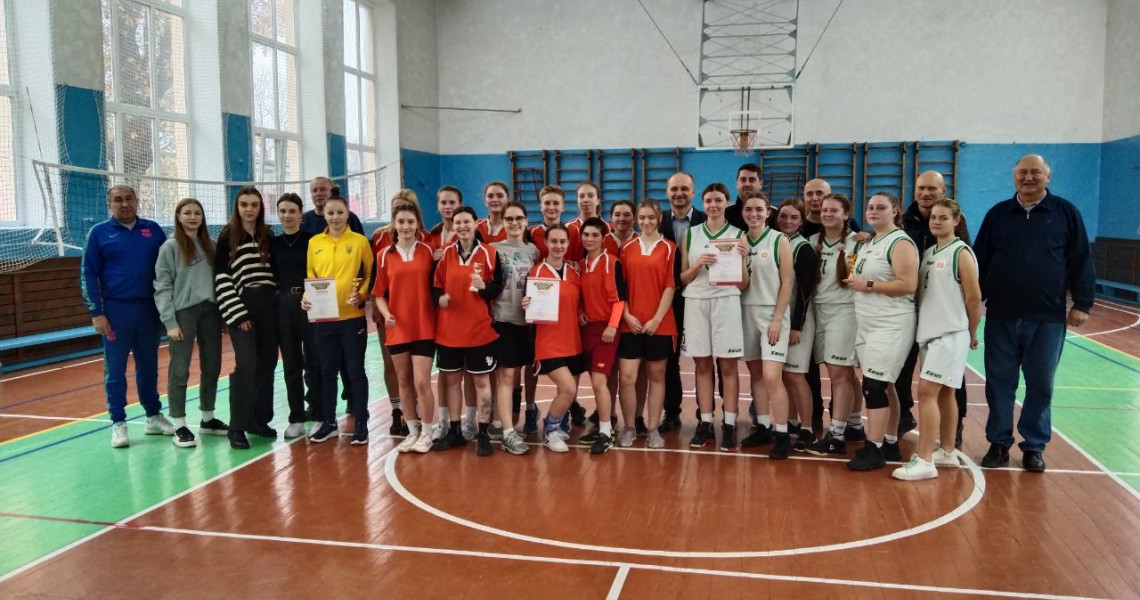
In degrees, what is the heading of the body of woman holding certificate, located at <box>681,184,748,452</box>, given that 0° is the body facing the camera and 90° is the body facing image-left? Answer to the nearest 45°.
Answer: approximately 0°

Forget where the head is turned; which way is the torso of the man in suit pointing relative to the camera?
toward the camera

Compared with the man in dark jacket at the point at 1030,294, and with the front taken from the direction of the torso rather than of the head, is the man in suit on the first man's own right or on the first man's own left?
on the first man's own right

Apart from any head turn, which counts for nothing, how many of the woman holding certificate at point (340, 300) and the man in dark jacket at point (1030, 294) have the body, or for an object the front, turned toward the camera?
2

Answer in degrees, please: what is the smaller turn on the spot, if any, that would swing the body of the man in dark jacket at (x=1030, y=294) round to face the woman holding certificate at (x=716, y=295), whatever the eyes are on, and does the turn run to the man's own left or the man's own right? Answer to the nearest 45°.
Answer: approximately 90° to the man's own right

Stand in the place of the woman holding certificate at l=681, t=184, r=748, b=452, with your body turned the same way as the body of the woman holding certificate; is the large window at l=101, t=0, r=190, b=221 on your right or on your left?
on your right

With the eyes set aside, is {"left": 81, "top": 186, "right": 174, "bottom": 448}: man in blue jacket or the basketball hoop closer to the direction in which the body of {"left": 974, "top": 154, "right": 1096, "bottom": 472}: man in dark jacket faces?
the man in blue jacket

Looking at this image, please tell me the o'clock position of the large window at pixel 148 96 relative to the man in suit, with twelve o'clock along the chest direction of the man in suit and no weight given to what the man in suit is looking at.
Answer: The large window is roughly at 4 o'clock from the man in suit.

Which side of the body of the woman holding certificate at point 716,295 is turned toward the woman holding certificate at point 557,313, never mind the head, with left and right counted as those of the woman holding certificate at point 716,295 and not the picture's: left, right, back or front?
right
